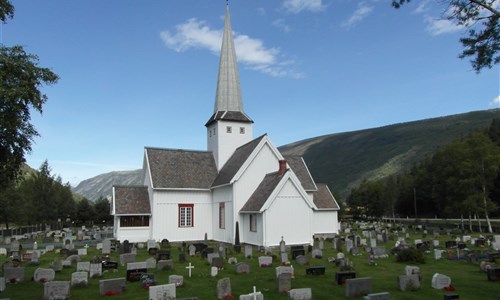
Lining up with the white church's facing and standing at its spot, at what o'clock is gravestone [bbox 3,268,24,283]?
The gravestone is roughly at 10 o'clock from the white church.

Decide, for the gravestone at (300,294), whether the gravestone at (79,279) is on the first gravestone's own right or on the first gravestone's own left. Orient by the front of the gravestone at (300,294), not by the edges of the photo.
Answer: on the first gravestone's own right

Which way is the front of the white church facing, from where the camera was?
facing to the left of the viewer

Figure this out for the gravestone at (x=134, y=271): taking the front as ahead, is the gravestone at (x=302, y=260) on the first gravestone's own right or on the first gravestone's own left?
on the first gravestone's own left

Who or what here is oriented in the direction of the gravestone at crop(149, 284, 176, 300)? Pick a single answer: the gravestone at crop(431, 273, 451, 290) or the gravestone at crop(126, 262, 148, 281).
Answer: the gravestone at crop(126, 262, 148, 281)

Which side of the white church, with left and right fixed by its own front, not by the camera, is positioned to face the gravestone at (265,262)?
left

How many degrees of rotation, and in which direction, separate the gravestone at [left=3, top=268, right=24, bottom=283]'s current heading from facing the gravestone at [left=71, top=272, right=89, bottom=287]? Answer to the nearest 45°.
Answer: approximately 45° to its left

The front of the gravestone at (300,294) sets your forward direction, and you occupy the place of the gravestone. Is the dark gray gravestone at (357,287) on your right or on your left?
on your left
